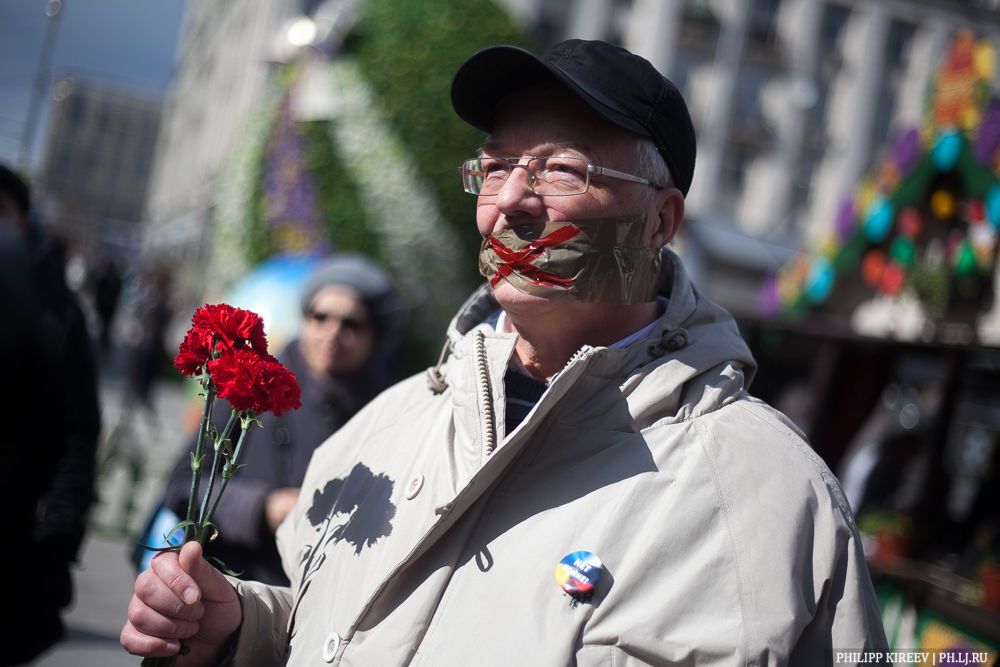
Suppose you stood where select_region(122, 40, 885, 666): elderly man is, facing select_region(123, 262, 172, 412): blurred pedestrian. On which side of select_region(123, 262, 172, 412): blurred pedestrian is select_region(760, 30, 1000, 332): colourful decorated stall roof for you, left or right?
right

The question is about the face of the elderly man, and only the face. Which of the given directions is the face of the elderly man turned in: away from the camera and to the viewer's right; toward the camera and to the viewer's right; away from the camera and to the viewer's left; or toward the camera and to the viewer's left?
toward the camera and to the viewer's left

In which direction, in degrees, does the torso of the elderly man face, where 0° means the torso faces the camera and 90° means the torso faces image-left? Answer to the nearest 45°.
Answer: approximately 45°

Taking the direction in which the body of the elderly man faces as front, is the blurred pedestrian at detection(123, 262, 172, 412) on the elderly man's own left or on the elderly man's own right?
on the elderly man's own right

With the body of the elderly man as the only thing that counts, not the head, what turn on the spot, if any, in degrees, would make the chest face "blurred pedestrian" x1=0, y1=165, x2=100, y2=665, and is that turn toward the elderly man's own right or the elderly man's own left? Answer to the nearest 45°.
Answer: approximately 90° to the elderly man's own right

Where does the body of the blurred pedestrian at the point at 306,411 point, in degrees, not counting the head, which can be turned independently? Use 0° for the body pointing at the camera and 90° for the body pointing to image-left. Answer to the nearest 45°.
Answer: approximately 45°
